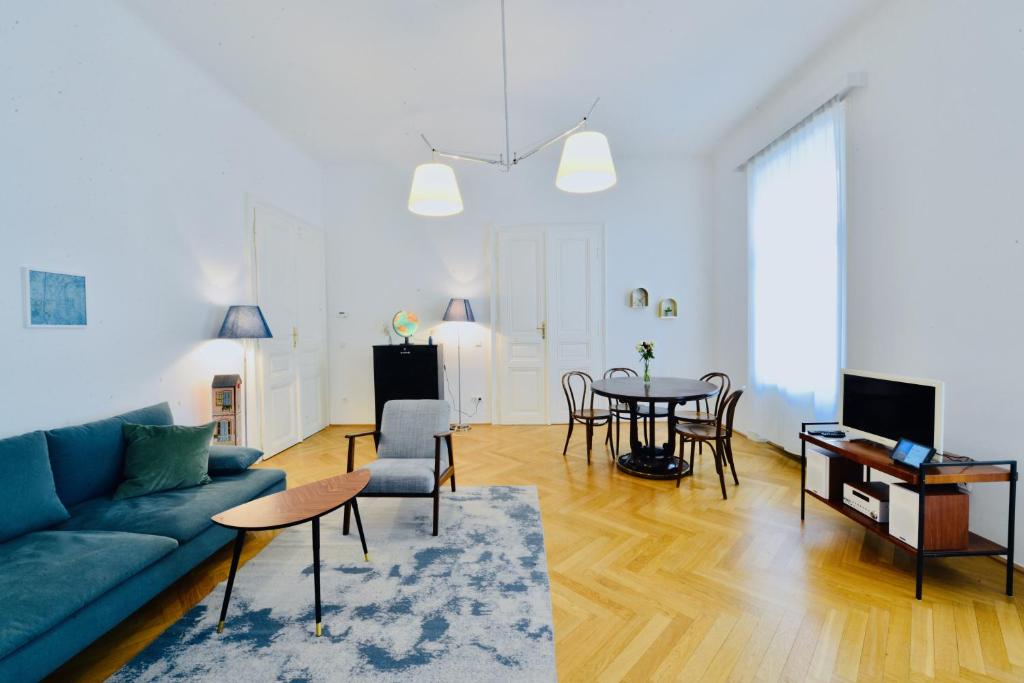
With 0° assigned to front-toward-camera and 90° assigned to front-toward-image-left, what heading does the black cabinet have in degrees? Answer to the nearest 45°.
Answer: approximately 0°

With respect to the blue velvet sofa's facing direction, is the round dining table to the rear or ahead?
ahead

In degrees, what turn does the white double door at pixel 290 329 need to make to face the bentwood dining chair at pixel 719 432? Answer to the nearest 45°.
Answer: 0° — it already faces it

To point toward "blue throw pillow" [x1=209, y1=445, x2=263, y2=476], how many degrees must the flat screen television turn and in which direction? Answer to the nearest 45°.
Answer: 0° — it already faces it

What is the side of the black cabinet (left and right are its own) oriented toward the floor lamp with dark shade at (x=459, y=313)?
left

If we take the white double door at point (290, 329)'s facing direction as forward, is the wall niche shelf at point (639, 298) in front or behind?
in front

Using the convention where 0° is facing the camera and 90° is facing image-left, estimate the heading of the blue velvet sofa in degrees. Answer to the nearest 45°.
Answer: approximately 315°

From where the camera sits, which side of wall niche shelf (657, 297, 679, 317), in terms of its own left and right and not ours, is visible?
front

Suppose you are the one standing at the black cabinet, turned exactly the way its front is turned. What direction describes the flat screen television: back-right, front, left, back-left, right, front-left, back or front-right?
front-left

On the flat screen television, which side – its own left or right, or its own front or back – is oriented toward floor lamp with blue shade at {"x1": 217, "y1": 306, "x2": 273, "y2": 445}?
front

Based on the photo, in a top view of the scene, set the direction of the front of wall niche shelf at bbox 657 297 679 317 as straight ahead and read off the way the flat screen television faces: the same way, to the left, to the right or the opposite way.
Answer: to the right

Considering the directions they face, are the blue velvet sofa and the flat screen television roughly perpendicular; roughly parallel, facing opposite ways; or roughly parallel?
roughly parallel, facing opposite ways

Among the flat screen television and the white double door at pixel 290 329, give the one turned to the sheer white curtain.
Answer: the white double door

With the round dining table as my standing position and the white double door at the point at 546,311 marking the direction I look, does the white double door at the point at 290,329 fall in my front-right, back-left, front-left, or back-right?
front-left

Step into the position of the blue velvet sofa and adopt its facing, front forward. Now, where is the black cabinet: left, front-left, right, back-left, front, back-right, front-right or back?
left

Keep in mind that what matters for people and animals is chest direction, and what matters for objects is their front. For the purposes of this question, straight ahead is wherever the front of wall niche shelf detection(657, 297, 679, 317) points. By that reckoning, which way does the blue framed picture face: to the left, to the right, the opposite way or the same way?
to the left

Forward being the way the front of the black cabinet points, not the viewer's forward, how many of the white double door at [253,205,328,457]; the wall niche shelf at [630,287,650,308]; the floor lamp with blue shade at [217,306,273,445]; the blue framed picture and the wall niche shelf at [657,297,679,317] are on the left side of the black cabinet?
2

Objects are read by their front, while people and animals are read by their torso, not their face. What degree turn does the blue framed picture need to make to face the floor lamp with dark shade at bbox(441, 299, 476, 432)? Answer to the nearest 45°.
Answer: approximately 45° to its left

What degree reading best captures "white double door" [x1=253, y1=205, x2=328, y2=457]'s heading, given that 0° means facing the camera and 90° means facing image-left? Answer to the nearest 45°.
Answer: approximately 315°

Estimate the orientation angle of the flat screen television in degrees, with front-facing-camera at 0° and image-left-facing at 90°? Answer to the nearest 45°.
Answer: approximately 45°

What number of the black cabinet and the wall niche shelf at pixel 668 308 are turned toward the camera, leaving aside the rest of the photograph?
2

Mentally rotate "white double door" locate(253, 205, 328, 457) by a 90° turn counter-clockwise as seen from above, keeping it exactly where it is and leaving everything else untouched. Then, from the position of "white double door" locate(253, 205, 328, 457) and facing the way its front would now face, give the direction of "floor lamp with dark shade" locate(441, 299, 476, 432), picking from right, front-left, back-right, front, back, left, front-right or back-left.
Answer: front-right

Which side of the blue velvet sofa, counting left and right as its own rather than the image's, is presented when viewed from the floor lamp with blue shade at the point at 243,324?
left
